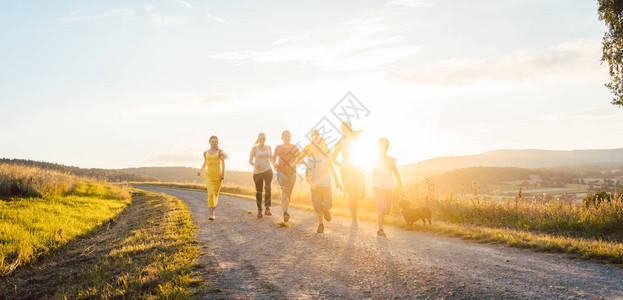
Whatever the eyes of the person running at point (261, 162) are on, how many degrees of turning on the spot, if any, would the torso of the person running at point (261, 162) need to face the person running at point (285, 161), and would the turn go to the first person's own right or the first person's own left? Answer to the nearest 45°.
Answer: approximately 45° to the first person's own left

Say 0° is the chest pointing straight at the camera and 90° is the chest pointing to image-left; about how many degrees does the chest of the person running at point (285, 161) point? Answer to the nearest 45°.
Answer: approximately 0°

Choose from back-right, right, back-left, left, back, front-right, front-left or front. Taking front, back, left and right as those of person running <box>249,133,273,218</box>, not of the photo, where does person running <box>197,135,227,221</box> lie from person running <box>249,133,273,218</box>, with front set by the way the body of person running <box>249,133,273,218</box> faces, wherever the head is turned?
right

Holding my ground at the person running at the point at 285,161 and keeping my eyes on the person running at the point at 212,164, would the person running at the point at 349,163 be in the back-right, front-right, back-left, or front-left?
back-left

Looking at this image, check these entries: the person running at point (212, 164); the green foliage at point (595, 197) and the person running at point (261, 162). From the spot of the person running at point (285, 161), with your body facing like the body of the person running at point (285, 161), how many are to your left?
1

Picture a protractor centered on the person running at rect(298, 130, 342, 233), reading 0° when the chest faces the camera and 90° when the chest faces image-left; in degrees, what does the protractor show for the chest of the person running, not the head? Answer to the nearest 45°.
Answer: approximately 0°

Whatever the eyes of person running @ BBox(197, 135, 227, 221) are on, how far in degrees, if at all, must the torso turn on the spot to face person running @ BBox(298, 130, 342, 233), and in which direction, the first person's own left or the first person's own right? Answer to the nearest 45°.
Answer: approximately 45° to the first person's own left
